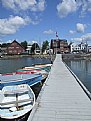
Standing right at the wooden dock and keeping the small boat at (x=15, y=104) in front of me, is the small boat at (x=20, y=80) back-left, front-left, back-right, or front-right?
front-right

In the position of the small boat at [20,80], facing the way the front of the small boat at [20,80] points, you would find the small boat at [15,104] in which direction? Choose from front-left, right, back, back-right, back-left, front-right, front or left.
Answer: right

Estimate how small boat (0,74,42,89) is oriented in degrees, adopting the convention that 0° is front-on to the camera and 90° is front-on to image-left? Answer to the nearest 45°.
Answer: approximately 270°
